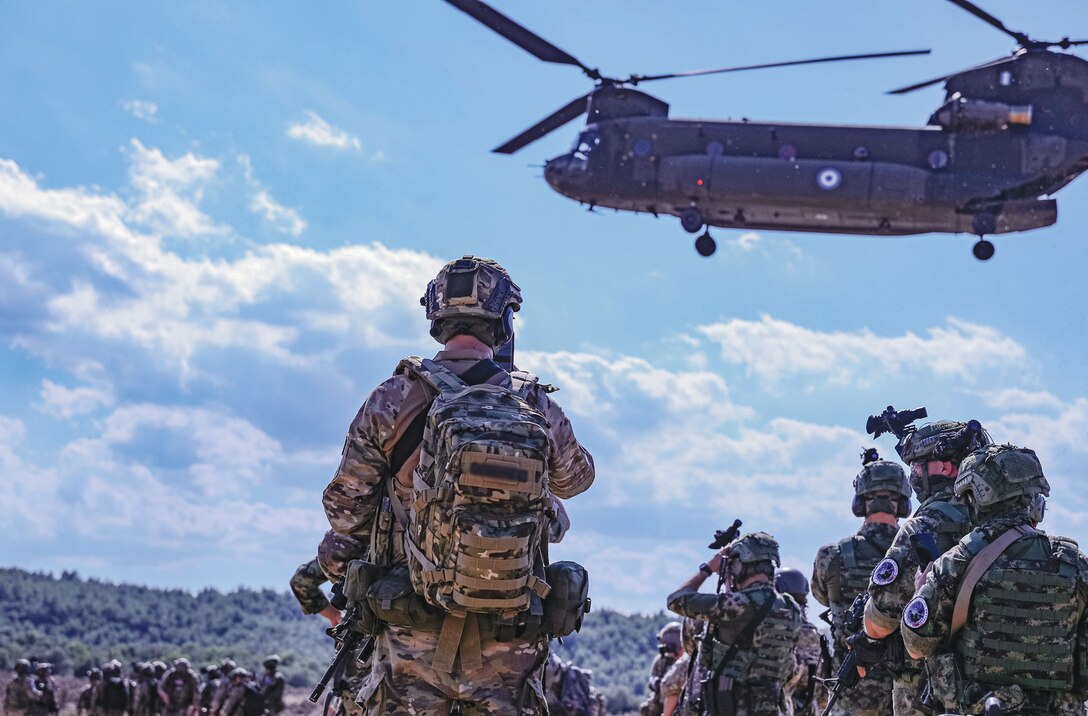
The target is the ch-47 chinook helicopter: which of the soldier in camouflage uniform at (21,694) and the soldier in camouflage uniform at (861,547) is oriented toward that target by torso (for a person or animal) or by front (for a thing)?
the soldier in camouflage uniform at (861,547)

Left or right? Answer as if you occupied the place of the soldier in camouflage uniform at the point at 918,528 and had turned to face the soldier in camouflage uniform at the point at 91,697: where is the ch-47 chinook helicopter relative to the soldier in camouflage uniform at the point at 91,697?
right

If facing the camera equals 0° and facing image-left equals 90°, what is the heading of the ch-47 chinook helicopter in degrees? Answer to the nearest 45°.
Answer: approximately 90°

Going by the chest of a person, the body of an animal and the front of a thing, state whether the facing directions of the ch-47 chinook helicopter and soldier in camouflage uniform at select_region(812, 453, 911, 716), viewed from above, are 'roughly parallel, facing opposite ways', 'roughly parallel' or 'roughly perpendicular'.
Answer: roughly perpendicular

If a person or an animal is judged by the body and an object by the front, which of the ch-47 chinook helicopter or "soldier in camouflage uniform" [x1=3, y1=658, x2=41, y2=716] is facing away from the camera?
the soldier in camouflage uniform

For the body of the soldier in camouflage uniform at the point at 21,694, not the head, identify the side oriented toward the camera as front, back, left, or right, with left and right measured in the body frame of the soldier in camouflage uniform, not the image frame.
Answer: back

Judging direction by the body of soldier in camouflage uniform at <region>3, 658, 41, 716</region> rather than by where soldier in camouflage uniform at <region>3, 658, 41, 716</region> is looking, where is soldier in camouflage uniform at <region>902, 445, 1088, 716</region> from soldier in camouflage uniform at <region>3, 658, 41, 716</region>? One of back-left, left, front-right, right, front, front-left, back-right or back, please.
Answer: back

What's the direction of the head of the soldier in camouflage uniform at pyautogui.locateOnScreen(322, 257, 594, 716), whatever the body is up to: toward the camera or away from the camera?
away from the camera

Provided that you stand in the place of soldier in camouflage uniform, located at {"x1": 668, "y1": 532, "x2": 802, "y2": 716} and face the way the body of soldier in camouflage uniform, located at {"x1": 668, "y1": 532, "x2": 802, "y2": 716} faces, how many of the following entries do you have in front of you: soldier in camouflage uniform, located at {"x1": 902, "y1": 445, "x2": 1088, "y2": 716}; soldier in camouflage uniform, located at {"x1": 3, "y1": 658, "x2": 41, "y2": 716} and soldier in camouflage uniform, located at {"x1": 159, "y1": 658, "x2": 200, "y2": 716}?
2

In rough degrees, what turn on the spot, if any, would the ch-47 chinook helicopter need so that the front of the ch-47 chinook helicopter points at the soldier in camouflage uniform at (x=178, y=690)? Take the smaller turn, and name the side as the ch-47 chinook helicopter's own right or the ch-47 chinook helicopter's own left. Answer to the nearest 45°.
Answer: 0° — it already faces them

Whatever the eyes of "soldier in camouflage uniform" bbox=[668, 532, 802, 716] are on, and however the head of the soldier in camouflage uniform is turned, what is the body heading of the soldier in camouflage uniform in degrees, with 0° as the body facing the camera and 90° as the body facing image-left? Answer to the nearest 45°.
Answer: approximately 135°

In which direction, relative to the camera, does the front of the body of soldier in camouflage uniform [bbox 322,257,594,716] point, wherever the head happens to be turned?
away from the camera

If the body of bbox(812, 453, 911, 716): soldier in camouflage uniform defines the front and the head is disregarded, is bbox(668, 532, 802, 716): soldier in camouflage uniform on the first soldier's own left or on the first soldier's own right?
on the first soldier's own left

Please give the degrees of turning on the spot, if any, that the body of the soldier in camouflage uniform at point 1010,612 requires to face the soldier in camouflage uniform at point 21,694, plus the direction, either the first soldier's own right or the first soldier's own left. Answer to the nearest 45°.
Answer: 0° — they already face them

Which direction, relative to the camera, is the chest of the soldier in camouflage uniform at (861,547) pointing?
away from the camera

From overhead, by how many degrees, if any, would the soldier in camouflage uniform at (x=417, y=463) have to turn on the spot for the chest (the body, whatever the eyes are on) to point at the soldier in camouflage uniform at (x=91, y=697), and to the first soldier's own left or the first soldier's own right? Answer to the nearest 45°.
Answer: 0° — they already face them

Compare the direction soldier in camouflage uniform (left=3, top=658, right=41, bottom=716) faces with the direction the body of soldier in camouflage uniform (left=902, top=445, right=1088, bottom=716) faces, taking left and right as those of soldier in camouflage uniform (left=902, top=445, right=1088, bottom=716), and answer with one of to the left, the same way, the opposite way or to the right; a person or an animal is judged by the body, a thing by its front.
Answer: the same way
